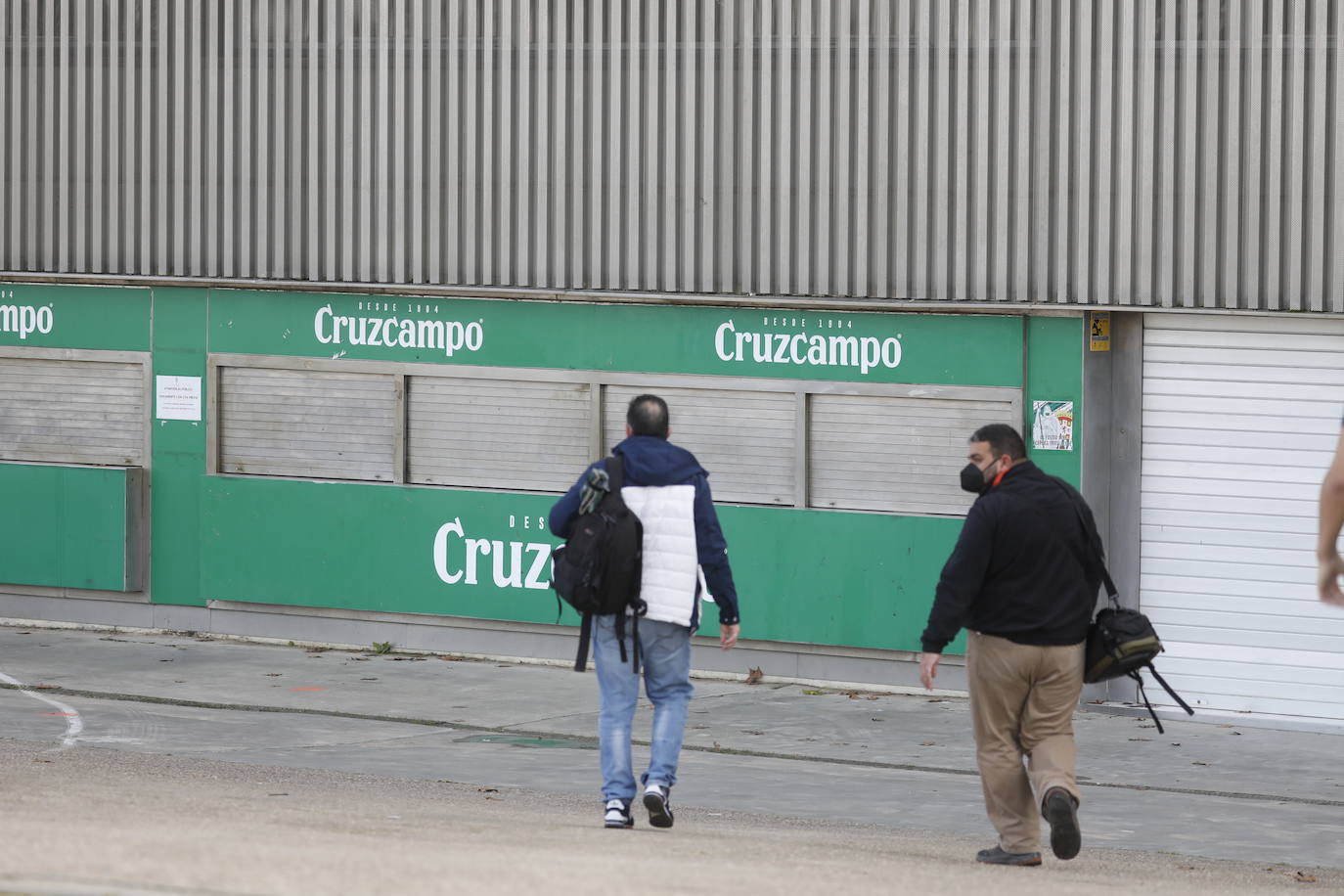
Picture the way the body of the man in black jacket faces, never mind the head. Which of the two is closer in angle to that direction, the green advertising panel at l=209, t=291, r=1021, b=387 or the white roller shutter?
the green advertising panel

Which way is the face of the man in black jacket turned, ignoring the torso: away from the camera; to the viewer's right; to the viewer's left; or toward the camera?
to the viewer's left

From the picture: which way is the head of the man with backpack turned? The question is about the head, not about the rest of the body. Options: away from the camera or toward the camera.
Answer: away from the camera

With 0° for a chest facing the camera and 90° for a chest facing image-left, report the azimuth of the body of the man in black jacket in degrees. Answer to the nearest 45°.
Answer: approximately 135°

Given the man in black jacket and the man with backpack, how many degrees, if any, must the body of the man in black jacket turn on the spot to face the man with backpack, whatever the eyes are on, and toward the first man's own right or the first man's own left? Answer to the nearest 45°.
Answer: approximately 45° to the first man's own left

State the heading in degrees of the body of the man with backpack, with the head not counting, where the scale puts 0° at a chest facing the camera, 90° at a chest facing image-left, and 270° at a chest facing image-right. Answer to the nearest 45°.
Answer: approximately 180°

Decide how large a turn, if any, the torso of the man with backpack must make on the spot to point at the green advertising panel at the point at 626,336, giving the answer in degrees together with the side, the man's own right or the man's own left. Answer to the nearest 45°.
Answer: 0° — they already face it
